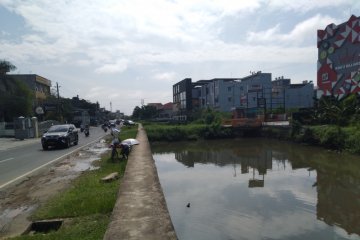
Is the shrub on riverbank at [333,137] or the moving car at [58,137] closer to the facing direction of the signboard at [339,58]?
the moving car

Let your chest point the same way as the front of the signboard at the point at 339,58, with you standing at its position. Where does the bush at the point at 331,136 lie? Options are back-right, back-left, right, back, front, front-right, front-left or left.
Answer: front-left

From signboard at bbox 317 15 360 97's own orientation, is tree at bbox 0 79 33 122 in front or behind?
in front

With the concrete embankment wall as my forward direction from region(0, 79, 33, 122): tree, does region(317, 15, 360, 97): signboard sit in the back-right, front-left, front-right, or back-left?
front-left

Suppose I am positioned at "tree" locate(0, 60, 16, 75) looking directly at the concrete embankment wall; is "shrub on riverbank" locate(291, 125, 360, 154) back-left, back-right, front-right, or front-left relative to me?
front-left

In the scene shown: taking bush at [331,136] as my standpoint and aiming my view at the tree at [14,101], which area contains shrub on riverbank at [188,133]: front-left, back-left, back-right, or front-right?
front-right

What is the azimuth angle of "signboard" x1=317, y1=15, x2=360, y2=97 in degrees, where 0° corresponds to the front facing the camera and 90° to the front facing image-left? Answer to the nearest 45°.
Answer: approximately 45°

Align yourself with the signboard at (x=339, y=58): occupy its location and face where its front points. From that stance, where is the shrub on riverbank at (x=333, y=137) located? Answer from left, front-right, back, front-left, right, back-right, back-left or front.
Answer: front-left

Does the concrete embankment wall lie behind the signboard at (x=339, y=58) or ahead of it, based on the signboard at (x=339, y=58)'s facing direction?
ahead

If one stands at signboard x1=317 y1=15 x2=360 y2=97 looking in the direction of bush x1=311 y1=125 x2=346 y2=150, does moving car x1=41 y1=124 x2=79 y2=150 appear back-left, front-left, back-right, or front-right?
front-right

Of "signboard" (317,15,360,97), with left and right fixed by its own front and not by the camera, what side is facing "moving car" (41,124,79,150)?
front
